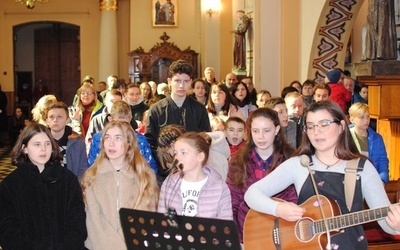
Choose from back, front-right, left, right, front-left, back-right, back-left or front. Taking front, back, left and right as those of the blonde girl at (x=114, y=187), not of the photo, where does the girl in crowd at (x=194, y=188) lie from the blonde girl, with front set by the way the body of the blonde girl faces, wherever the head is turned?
front-left

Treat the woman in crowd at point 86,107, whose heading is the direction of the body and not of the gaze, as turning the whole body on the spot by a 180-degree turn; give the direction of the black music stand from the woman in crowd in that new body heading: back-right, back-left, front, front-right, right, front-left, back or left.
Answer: back

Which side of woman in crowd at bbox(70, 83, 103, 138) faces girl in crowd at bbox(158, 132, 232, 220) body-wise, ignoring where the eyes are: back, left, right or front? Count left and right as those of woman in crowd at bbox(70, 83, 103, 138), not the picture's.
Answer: front

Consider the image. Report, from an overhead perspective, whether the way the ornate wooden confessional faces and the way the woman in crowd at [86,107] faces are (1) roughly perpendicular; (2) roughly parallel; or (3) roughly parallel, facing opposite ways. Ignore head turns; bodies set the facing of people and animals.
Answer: roughly parallel

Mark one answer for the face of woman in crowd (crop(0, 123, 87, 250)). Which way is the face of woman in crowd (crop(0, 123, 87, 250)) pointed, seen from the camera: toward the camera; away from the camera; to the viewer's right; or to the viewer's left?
toward the camera

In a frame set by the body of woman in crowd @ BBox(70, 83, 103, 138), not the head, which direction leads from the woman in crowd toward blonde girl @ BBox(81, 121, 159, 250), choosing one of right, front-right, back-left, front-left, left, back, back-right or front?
front

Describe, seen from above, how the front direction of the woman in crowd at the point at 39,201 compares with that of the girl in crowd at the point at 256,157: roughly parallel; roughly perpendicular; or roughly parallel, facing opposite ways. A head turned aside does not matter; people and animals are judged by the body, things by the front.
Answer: roughly parallel

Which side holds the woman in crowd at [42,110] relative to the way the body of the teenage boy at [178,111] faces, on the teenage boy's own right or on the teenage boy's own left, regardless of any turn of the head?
on the teenage boy's own right

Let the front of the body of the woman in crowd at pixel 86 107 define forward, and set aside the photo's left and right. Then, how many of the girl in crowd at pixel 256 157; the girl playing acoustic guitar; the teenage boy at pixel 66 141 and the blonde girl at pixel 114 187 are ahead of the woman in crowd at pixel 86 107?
4

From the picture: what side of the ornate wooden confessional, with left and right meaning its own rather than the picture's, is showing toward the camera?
front

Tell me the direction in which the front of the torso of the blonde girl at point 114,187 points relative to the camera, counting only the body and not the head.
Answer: toward the camera

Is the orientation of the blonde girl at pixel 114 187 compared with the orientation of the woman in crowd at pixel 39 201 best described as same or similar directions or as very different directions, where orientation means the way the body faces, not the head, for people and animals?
same or similar directions

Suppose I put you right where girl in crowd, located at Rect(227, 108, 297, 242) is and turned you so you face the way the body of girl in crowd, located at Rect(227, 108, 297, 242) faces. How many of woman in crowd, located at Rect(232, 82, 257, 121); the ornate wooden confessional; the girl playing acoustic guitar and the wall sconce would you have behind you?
3

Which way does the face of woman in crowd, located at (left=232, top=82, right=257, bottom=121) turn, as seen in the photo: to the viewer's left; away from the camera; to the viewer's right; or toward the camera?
toward the camera

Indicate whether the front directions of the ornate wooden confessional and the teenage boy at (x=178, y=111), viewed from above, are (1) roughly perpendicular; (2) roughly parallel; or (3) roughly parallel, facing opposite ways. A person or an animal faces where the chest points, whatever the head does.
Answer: roughly parallel

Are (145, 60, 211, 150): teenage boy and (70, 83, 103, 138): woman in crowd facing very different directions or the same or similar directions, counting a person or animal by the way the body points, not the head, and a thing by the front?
same or similar directions

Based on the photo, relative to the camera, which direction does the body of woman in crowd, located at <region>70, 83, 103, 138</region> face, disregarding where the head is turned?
toward the camera
